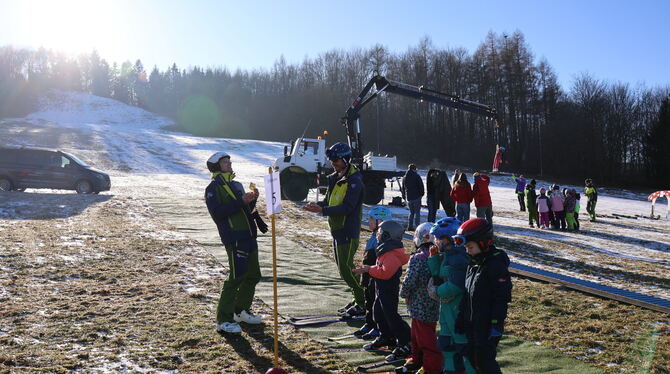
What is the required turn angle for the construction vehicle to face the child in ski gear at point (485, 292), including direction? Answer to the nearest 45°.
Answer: approximately 90° to its left

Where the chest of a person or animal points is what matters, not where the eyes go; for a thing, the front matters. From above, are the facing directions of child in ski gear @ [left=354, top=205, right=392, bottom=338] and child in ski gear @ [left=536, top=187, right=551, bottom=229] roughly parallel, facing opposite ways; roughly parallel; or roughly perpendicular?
roughly perpendicular

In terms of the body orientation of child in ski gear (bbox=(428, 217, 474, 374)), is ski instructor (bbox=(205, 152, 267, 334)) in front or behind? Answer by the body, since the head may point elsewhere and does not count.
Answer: in front

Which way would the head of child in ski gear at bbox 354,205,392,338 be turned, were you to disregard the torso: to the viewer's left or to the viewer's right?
to the viewer's left

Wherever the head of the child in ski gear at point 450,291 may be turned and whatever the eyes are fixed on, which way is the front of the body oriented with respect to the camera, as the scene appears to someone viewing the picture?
to the viewer's left

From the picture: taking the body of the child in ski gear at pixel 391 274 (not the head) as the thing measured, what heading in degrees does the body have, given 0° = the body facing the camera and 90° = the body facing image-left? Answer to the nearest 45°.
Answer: approximately 90°

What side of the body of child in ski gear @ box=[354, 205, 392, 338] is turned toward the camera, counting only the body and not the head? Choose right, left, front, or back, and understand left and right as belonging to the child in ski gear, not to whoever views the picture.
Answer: left

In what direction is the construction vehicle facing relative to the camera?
to the viewer's left

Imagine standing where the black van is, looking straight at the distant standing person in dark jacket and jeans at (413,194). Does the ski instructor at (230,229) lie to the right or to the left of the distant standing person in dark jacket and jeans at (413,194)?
right

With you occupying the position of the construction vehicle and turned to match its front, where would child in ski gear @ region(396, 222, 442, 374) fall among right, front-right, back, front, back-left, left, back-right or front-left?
left

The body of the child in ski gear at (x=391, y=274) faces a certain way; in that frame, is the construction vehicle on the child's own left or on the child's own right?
on the child's own right

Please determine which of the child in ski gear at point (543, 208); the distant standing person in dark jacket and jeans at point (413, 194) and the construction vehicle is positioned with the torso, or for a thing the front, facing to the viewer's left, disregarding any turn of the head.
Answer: the construction vehicle

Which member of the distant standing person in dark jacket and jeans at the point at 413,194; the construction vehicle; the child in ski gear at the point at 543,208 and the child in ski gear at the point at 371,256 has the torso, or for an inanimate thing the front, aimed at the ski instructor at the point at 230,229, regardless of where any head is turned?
the child in ski gear at the point at 371,256

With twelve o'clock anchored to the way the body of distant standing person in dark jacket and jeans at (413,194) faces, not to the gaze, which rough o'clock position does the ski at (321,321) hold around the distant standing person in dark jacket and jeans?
The ski is roughly at 6 o'clock from the distant standing person in dark jacket and jeans.

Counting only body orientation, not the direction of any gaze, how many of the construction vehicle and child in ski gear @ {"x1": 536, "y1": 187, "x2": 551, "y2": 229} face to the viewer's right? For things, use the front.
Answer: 0

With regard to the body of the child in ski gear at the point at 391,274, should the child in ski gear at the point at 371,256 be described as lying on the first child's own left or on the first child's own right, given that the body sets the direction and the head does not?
on the first child's own right

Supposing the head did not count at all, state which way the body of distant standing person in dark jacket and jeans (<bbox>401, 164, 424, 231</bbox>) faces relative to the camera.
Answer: away from the camera
